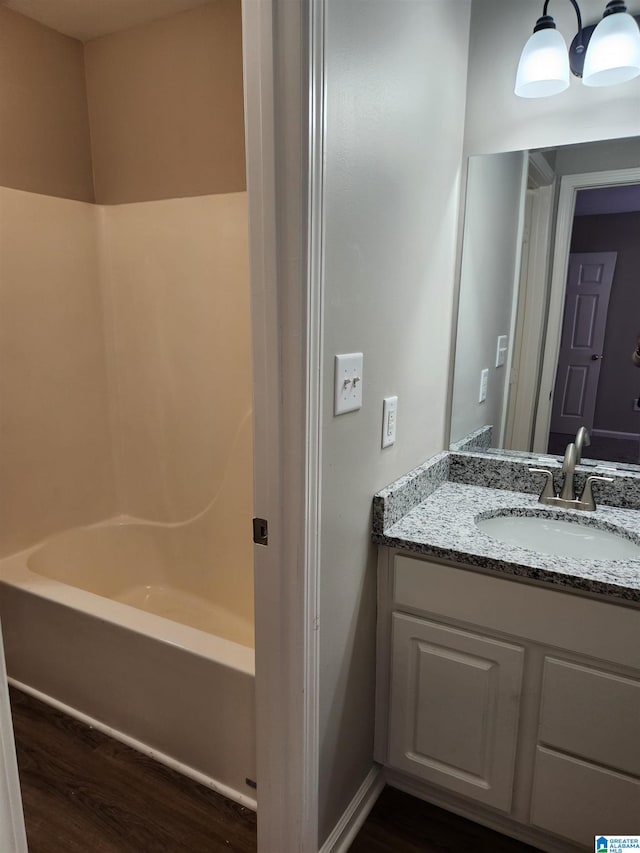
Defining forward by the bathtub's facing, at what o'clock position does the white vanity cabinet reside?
The white vanity cabinet is roughly at 9 o'clock from the bathtub.

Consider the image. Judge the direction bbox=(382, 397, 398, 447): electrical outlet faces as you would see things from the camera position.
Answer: facing the viewer and to the right of the viewer

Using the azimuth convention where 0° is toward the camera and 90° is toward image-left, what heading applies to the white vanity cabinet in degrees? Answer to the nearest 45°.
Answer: approximately 45°

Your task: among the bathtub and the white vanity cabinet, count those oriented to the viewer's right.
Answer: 0

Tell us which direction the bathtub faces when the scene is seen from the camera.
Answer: facing the viewer and to the left of the viewer

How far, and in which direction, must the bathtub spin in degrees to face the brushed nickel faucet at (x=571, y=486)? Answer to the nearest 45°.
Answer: approximately 90° to its left

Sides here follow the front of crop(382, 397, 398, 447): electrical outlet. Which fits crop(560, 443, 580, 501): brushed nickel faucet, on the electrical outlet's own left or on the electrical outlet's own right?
on the electrical outlet's own left

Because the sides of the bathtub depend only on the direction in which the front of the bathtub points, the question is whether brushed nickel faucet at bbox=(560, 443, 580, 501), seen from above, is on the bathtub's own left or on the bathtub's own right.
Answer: on the bathtub's own left

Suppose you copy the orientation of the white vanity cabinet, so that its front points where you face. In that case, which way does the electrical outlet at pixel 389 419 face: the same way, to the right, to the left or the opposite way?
to the left
